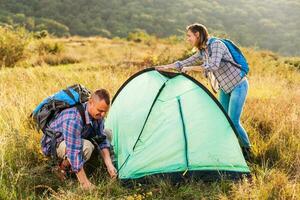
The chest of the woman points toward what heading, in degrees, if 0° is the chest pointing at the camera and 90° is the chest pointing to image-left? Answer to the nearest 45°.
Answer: approximately 90°

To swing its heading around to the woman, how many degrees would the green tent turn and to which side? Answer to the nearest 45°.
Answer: approximately 135° to its left

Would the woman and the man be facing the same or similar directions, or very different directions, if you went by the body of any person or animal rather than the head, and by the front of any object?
very different directions

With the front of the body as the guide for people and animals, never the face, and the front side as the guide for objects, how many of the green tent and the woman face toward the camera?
1

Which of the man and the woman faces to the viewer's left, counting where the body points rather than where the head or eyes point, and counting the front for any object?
the woman

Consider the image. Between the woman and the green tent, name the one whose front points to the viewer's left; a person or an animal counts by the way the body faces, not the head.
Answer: the woman

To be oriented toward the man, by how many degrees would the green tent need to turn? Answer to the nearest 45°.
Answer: approximately 45° to its right

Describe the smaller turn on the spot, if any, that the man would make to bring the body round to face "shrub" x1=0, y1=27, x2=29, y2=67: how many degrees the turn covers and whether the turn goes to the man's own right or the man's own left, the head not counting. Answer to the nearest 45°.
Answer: approximately 135° to the man's own left

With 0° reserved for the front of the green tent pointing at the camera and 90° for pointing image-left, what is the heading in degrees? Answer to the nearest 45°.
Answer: approximately 0°

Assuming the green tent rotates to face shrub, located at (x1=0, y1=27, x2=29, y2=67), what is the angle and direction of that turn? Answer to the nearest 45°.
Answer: approximately 135° to its right
